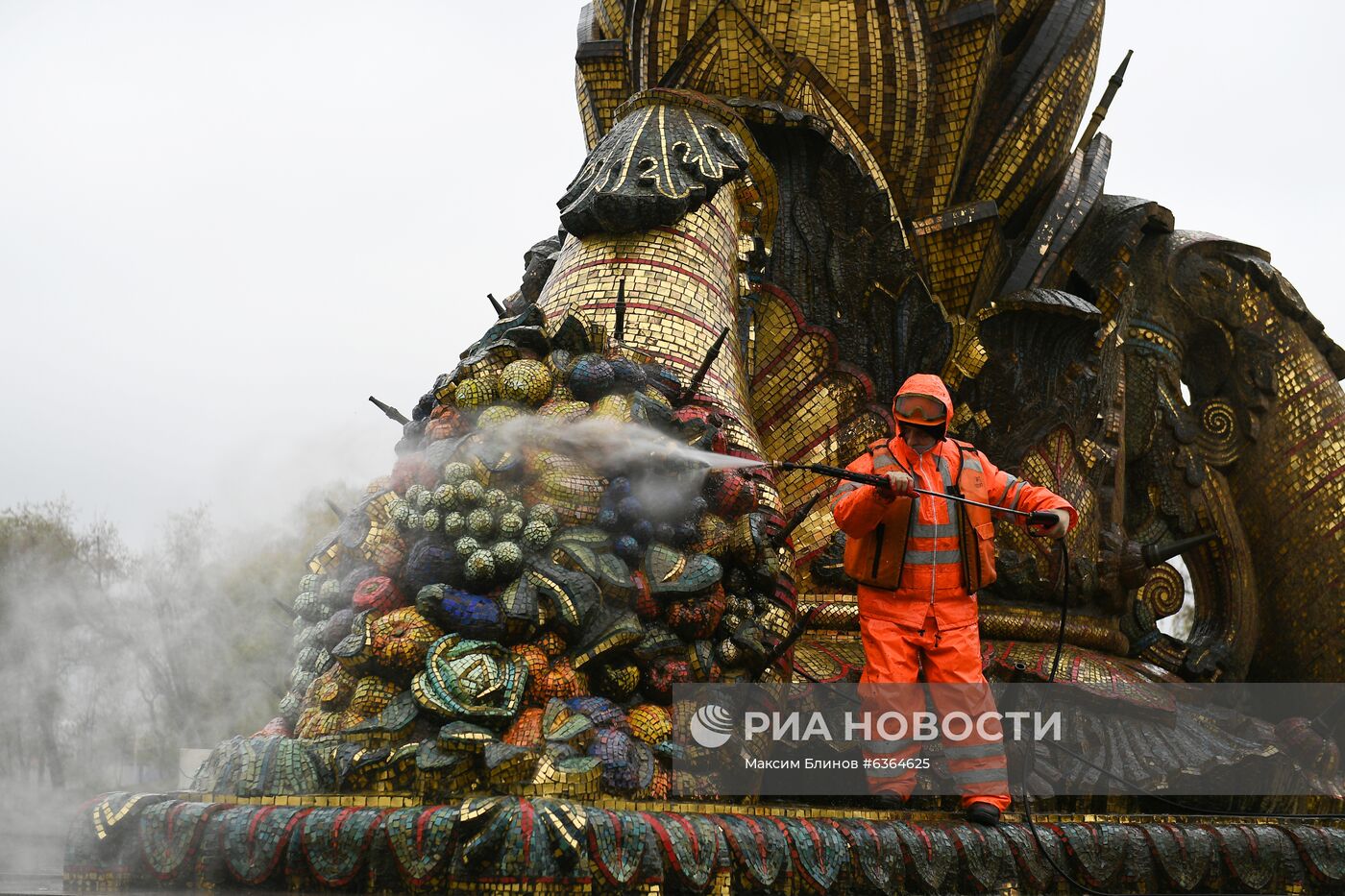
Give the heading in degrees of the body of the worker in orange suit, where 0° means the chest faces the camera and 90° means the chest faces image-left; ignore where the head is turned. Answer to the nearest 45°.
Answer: approximately 0°

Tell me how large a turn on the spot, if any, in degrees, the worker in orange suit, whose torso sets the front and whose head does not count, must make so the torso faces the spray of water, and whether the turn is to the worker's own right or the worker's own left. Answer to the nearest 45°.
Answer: approximately 90° to the worker's own right
